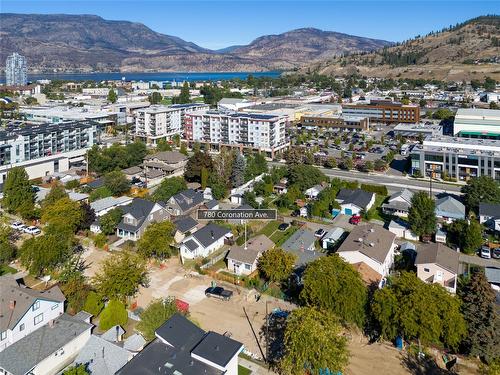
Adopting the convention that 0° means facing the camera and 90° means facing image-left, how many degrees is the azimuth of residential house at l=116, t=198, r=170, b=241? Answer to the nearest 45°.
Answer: approximately 45°

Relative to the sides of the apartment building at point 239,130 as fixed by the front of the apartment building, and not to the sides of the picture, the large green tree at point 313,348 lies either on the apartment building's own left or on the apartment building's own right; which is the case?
on the apartment building's own left

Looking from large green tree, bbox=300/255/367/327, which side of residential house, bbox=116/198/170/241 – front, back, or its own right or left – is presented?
left

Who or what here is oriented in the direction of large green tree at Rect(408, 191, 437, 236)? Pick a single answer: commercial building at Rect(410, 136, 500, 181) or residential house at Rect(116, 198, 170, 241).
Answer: the commercial building

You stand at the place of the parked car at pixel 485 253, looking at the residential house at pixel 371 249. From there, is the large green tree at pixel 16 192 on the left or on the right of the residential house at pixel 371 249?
right

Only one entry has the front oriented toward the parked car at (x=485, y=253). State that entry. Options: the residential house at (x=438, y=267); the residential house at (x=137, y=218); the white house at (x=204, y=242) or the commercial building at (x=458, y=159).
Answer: the commercial building

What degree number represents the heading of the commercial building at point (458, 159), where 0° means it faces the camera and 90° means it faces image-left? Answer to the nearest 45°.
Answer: approximately 0°
